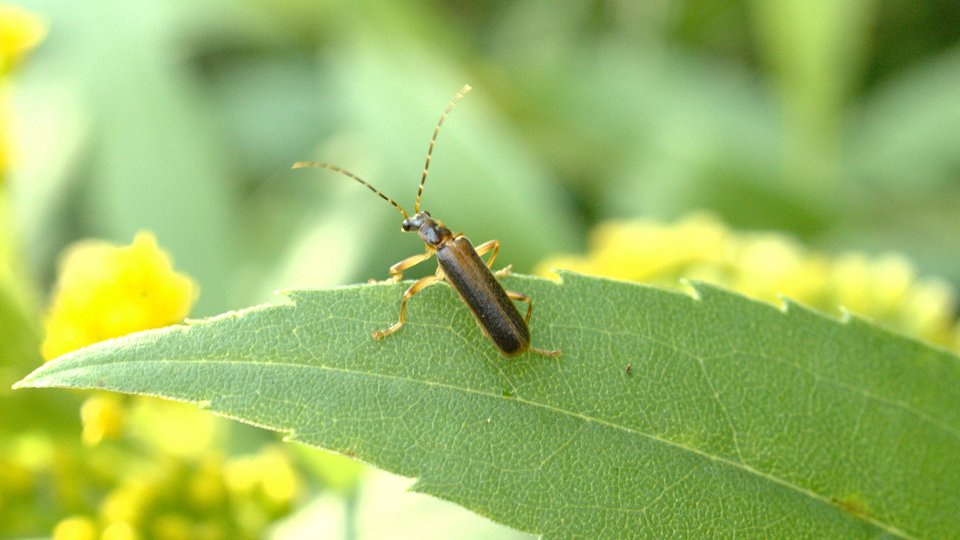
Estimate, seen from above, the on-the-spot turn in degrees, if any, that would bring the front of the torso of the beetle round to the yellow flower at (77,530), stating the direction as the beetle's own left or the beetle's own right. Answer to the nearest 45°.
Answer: approximately 45° to the beetle's own left

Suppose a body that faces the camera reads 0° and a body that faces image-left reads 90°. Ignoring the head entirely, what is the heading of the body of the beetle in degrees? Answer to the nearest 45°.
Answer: approximately 135°

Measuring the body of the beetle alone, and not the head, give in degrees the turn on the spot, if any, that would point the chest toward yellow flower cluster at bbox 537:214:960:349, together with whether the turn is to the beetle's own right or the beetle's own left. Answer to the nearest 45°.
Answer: approximately 90° to the beetle's own right
